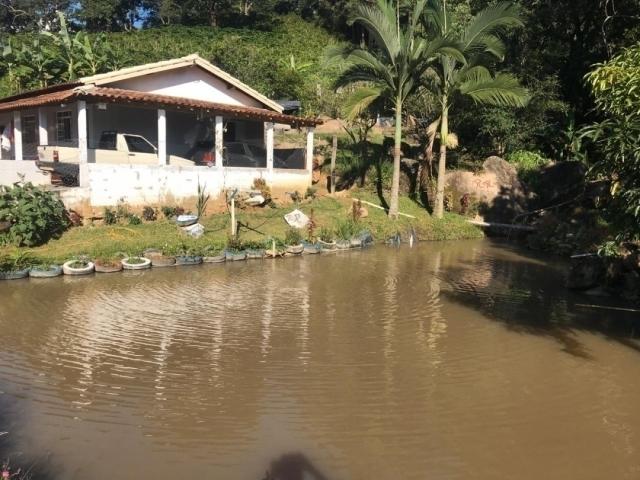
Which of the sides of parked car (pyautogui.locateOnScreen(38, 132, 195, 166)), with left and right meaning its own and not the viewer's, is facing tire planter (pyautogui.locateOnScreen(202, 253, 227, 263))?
right

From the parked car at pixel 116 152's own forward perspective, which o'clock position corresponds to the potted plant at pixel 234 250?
The potted plant is roughly at 2 o'clock from the parked car.

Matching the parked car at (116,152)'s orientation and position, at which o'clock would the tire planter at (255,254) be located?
The tire planter is roughly at 2 o'clock from the parked car.

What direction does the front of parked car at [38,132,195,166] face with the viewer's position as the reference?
facing to the right of the viewer

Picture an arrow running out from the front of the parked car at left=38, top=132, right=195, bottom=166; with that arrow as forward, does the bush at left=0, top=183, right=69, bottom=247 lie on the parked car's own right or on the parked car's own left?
on the parked car's own right

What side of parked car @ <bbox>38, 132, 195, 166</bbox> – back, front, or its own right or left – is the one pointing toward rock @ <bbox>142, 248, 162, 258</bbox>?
right

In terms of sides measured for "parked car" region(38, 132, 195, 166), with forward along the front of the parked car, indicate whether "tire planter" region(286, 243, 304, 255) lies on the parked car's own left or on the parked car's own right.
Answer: on the parked car's own right

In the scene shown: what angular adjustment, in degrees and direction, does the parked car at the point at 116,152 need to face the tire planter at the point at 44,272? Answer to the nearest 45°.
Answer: approximately 90° to its right

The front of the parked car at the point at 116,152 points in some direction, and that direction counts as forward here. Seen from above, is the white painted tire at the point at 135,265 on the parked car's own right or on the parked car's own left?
on the parked car's own right
